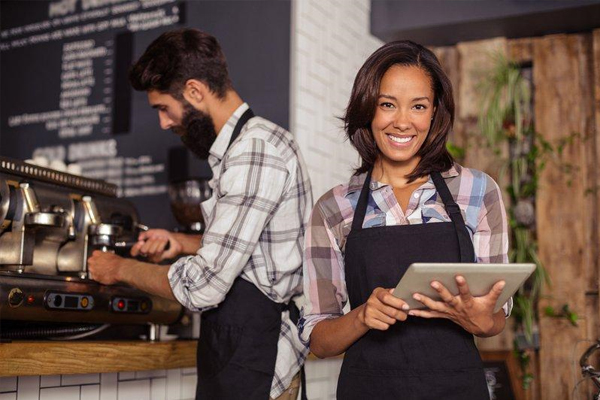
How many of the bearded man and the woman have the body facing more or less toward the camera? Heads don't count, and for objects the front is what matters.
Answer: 1

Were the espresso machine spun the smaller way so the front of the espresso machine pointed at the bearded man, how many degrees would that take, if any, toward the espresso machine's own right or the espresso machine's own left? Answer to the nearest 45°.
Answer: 0° — it already faces them

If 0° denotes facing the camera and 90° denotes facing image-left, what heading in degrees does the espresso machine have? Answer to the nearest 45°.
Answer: approximately 315°

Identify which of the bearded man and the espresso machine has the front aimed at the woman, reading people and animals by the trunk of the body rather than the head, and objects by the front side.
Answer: the espresso machine

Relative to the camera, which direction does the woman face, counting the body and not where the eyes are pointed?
toward the camera

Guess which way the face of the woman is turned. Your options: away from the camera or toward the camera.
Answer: toward the camera

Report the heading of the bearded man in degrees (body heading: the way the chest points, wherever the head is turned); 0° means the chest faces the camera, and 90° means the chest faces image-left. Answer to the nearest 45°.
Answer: approximately 90°

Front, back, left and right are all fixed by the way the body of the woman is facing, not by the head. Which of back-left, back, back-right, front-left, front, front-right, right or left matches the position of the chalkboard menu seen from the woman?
back-right

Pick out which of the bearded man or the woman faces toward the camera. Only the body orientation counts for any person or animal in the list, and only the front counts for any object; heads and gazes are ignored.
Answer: the woman

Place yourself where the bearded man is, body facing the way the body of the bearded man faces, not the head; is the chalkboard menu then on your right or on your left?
on your right

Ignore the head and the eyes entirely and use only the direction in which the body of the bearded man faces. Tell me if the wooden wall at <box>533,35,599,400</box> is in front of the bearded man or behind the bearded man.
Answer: behind

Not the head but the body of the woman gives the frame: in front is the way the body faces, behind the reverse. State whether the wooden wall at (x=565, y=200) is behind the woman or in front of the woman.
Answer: behind

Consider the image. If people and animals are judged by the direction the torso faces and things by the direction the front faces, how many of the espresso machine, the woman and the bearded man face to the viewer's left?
1

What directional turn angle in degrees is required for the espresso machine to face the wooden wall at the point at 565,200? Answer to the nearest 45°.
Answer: approximately 45° to its left

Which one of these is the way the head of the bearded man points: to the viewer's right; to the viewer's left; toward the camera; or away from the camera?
to the viewer's left

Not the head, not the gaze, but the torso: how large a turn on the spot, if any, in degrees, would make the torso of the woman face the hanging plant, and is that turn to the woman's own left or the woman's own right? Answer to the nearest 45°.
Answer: approximately 180°

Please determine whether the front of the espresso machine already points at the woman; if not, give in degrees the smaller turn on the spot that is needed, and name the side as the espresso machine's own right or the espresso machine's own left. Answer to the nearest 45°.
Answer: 0° — it already faces them
